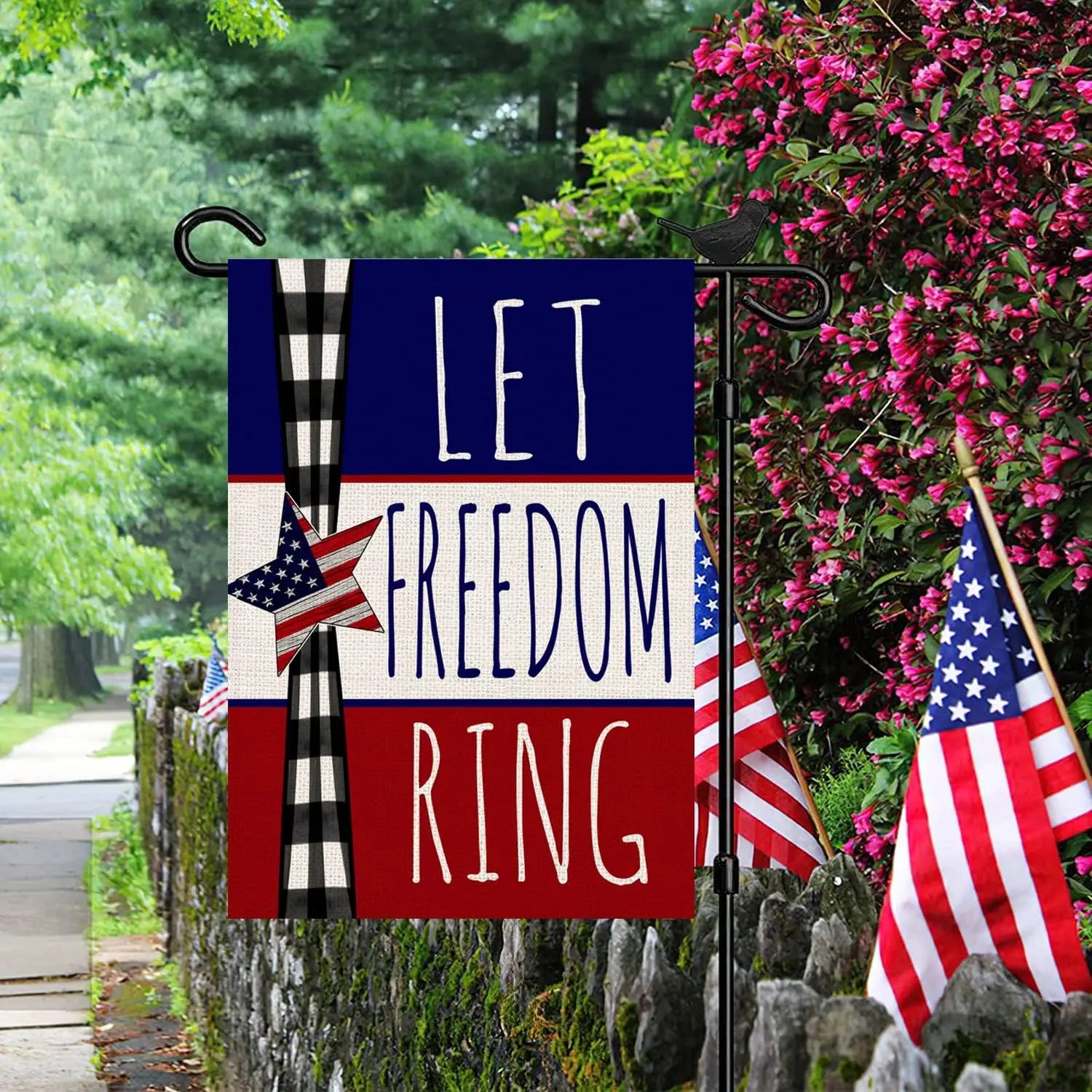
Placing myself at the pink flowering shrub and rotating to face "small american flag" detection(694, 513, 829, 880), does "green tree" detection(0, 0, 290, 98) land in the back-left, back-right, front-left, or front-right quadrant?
back-right

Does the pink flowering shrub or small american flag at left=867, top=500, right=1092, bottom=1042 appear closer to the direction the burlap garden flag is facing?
the small american flag

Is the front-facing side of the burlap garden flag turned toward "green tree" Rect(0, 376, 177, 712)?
no

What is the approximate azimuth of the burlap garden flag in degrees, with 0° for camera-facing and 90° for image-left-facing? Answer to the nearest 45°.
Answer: approximately 0°

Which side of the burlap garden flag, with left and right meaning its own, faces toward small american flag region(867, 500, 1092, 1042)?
left

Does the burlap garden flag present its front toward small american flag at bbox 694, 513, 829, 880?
no

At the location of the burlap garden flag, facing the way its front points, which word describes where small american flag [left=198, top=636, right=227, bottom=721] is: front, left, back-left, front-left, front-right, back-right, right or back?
back

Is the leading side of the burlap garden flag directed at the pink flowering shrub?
no

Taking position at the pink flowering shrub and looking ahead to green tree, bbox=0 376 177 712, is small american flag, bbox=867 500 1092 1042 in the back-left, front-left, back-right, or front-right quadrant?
back-left

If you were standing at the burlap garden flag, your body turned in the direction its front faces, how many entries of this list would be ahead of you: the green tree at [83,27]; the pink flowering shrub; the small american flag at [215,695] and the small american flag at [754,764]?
0

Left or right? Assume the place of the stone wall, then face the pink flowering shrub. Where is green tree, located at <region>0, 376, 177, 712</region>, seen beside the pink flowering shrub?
left

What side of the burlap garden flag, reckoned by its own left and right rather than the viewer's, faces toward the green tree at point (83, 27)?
back

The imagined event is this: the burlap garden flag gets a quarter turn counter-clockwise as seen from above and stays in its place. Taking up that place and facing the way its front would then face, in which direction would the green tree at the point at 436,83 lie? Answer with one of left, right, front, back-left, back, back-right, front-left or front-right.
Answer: left
